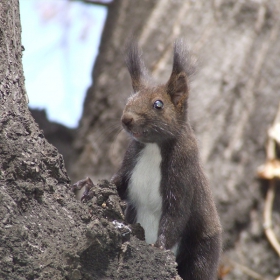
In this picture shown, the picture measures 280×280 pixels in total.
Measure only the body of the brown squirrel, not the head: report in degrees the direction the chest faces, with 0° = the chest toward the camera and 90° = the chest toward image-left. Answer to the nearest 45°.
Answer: approximately 45°

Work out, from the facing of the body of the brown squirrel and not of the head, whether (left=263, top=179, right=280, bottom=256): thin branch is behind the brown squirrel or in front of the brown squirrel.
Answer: behind
